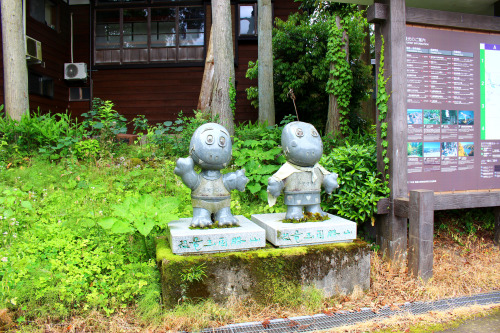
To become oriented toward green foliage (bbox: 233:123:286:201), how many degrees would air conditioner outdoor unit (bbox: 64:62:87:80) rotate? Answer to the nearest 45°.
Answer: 0° — it already faces it

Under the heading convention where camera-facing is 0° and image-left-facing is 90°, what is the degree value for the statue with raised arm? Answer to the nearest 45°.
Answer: approximately 0°

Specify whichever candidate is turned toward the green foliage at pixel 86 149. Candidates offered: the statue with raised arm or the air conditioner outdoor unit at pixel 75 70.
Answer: the air conditioner outdoor unit

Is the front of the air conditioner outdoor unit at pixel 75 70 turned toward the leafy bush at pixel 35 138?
yes

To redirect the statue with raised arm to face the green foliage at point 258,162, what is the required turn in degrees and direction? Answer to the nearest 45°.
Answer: approximately 180°

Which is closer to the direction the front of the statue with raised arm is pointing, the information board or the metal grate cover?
the metal grate cover

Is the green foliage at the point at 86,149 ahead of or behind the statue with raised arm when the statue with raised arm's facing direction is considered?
behind

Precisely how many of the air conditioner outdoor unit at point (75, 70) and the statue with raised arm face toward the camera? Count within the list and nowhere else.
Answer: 2

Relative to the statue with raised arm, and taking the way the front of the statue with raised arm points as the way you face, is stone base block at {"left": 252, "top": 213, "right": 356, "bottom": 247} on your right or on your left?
on your left
